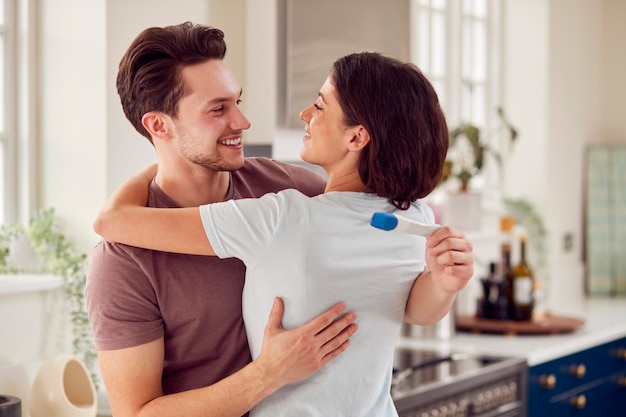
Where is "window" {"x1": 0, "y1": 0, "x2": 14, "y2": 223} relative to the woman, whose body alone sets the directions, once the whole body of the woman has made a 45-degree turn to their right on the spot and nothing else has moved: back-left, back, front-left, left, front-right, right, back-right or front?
front-left

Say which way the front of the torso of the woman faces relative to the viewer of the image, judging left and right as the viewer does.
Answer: facing away from the viewer and to the left of the viewer

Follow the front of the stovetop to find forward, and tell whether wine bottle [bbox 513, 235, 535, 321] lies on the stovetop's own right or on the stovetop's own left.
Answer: on the stovetop's own left

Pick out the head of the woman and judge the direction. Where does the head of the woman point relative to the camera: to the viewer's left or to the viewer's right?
to the viewer's left

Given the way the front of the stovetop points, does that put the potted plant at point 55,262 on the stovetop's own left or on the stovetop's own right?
on the stovetop's own right

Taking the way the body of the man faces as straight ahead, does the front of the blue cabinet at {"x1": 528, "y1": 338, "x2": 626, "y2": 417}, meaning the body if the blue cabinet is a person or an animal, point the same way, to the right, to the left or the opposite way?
the same way

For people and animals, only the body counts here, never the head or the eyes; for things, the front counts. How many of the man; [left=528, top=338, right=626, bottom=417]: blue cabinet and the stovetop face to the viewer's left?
0

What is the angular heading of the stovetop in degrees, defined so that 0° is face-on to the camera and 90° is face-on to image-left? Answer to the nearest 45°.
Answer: approximately 315°

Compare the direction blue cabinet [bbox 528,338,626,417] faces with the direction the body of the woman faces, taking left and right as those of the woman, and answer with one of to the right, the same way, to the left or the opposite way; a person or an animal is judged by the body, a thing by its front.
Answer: the opposite way

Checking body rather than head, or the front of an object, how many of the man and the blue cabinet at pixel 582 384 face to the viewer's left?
0

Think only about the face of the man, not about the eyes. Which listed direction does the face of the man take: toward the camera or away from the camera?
toward the camera

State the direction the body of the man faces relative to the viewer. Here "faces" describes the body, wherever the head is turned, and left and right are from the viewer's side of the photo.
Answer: facing the viewer and to the right of the viewer

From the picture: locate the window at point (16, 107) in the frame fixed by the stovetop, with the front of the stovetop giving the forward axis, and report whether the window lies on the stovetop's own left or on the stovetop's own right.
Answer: on the stovetop's own right

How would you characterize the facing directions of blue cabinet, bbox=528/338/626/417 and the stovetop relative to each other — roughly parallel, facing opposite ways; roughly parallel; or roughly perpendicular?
roughly parallel

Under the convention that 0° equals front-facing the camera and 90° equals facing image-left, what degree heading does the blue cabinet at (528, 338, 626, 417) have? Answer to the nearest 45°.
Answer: approximately 315°

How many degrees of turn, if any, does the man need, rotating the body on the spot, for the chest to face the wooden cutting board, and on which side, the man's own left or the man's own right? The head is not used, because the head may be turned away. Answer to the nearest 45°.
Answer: approximately 90° to the man's own left
